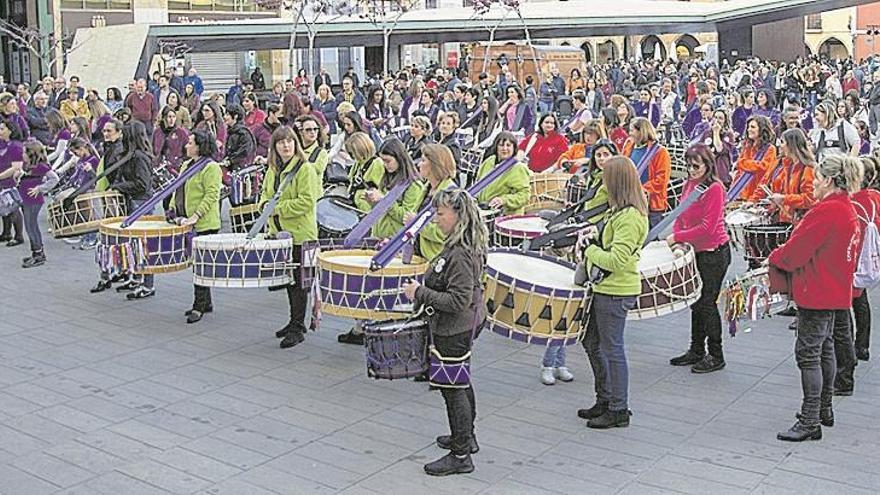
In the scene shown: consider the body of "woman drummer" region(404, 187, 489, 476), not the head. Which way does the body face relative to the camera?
to the viewer's left

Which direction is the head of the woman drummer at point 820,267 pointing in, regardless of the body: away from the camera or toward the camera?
away from the camera

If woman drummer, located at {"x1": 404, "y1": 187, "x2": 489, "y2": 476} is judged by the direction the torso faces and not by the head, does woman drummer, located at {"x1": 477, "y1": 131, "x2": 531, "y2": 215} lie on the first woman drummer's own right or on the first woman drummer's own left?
on the first woman drummer's own right

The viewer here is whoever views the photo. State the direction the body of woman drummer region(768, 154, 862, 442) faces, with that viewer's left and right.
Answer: facing to the left of the viewer

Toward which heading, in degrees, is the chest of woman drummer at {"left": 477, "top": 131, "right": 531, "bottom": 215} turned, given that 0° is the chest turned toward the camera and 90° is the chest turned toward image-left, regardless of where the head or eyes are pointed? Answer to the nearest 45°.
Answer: approximately 45°

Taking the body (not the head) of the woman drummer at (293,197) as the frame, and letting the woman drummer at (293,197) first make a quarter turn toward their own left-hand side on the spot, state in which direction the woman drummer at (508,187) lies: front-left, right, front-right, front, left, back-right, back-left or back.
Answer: front-left

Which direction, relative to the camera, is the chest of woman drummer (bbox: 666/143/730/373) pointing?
to the viewer's left

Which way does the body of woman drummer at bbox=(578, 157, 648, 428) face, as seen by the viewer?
to the viewer's left

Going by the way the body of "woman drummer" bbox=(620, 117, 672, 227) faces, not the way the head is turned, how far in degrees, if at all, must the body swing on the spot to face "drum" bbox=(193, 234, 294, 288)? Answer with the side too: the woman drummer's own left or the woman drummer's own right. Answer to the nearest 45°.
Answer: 0° — they already face it

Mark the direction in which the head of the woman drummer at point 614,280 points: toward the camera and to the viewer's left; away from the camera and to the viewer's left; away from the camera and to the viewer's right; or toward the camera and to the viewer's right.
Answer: away from the camera and to the viewer's left

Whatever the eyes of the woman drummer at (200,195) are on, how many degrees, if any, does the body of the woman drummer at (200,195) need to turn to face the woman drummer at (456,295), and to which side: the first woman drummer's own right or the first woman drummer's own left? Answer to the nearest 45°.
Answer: approximately 90° to the first woman drummer's own left
